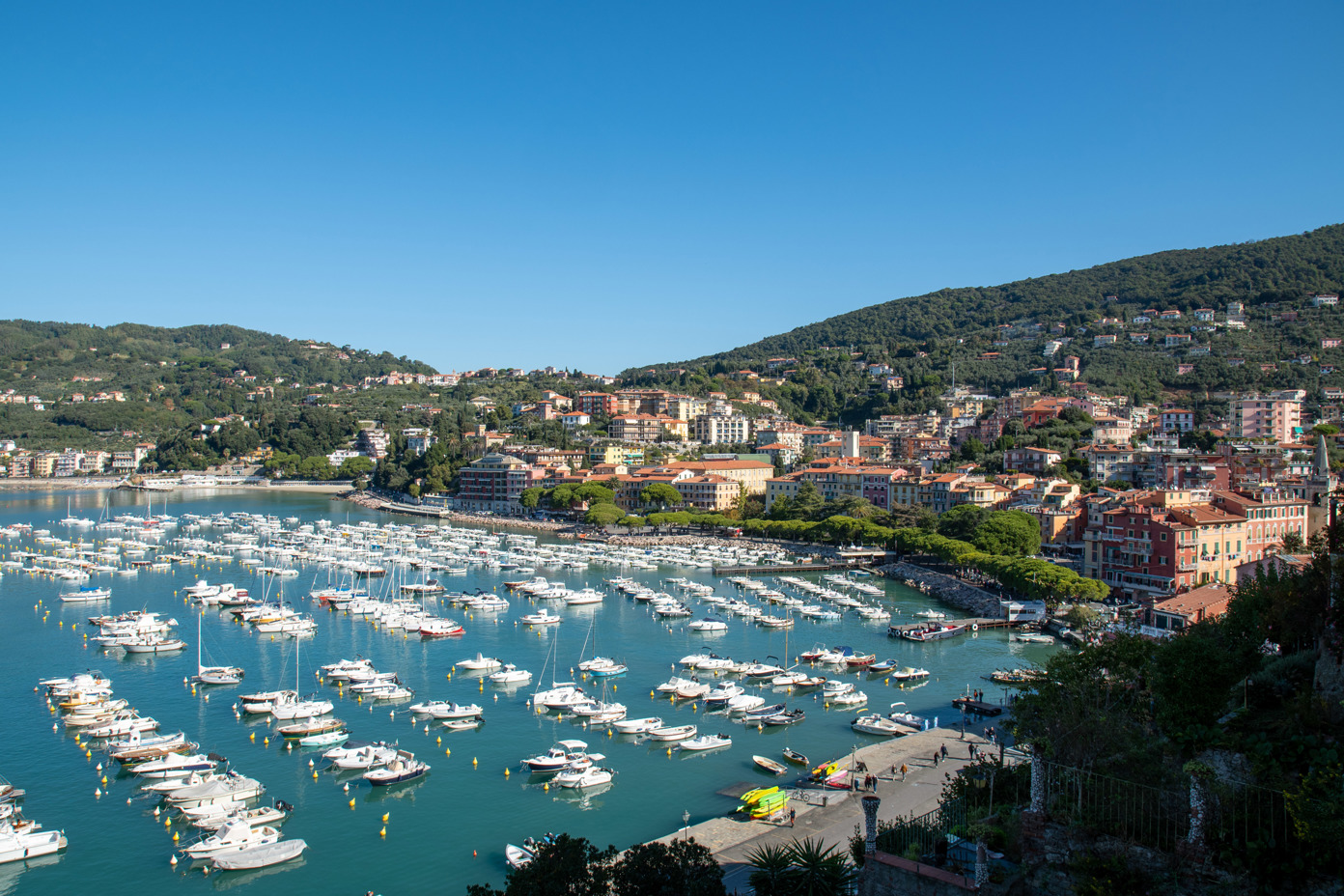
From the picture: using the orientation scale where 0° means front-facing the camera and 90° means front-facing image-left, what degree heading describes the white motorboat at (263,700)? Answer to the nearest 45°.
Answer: approximately 90°

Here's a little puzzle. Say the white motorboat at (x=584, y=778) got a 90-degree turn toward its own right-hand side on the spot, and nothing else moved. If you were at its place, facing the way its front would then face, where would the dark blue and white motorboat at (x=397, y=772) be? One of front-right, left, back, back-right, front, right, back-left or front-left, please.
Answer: left

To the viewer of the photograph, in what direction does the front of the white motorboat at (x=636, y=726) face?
facing to the left of the viewer

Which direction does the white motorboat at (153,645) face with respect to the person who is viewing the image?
facing to the left of the viewer

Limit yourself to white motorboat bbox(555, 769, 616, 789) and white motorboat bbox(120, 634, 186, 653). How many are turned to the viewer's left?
2

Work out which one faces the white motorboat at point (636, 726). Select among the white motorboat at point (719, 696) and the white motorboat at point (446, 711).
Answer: the white motorboat at point (719, 696)
